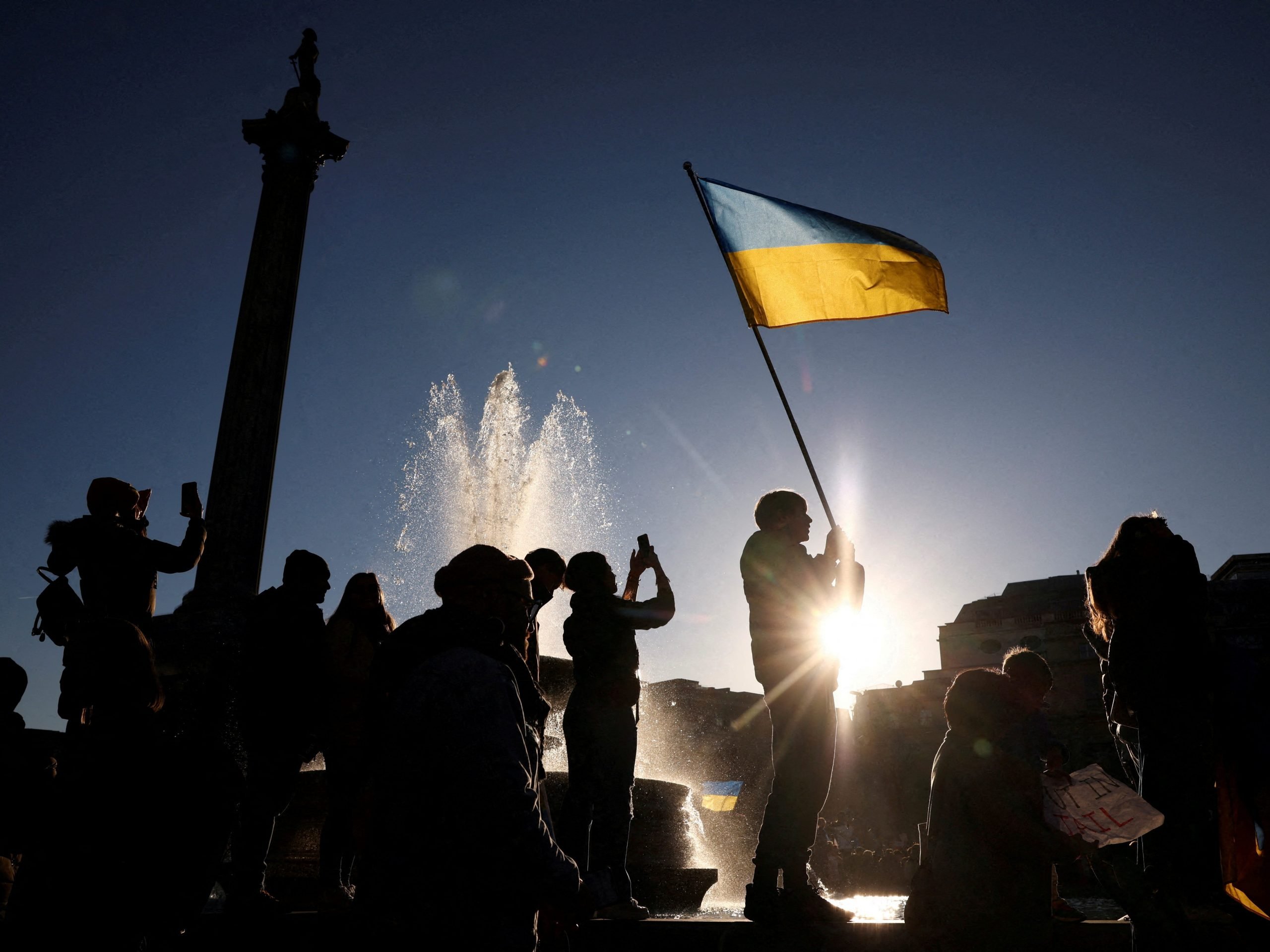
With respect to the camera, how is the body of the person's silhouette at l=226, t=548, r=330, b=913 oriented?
to the viewer's right

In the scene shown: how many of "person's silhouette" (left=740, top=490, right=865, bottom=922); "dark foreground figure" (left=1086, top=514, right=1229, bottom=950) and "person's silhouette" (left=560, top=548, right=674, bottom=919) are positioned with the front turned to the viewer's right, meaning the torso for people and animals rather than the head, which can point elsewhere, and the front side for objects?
2

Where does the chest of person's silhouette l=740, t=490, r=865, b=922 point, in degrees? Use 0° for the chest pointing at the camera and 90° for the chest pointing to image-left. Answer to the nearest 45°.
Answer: approximately 270°

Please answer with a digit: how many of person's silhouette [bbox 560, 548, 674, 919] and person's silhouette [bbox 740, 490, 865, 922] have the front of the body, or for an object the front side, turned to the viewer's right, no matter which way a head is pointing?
2

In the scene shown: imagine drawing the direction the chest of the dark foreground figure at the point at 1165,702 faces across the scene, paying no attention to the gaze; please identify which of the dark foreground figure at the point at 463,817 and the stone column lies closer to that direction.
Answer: the stone column

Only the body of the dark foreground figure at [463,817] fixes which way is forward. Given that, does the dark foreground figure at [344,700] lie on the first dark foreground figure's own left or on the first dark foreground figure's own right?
on the first dark foreground figure's own left

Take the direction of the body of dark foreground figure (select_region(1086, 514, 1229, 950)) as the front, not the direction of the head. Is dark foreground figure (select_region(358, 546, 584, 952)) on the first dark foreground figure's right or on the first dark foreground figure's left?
on the first dark foreground figure's left

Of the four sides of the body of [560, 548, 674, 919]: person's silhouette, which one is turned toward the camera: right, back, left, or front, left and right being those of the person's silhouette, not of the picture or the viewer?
right

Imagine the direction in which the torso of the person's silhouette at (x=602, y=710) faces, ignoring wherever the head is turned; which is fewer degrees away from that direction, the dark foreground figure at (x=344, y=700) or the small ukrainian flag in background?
the small ukrainian flag in background
